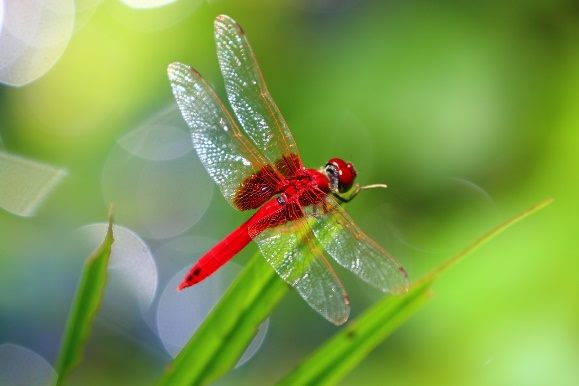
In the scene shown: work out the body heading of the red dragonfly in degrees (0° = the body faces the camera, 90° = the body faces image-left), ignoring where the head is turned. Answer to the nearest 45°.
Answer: approximately 225°
